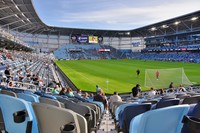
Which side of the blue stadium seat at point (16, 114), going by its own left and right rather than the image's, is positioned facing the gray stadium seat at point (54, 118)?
right

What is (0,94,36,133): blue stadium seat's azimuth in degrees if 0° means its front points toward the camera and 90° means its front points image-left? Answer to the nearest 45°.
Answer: approximately 225°

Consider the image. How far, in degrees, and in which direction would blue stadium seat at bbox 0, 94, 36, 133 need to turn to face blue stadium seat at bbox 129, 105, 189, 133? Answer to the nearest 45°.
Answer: approximately 90° to its right
